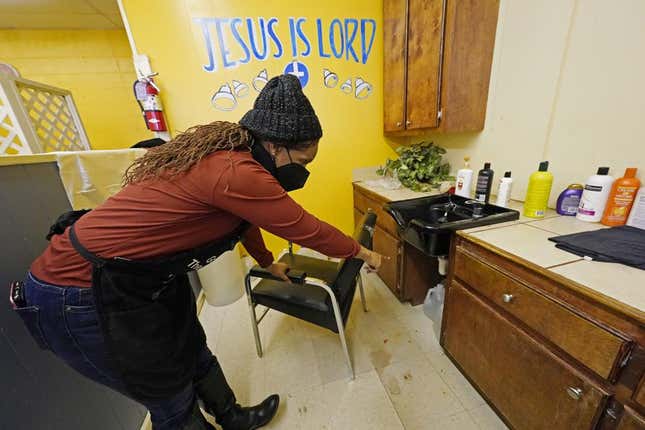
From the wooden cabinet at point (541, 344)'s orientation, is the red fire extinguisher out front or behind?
out front

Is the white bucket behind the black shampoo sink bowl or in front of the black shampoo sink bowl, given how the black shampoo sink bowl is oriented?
in front

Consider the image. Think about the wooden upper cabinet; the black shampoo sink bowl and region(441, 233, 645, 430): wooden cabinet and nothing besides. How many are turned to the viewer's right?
0

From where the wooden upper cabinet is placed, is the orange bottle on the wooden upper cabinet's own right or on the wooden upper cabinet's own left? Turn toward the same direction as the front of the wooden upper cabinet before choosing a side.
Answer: on the wooden upper cabinet's own left

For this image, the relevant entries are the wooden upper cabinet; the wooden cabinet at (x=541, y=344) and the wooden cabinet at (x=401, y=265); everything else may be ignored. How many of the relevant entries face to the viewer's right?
0

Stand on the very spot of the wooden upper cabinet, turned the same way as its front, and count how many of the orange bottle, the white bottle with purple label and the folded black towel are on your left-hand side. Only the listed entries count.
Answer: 3

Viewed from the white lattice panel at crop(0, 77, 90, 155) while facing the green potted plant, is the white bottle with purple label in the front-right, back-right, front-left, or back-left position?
front-right

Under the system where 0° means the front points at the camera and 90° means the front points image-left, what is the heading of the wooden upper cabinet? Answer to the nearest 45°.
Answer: approximately 45°

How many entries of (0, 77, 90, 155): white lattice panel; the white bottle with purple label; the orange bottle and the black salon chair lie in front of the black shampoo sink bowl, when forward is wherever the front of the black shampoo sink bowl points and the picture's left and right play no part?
2

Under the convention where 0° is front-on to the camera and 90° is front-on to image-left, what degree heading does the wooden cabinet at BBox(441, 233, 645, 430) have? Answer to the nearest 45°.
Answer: approximately 45°

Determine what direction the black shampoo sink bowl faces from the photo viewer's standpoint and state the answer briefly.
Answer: facing the viewer and to the left of the viewer

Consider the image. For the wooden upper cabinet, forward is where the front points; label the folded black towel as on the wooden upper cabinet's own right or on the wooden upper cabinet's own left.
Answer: on the wooden upper cabinet's own left

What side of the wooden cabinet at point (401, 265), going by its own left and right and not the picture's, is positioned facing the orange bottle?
left

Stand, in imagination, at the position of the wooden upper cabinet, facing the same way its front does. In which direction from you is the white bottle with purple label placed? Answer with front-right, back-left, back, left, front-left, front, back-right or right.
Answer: left

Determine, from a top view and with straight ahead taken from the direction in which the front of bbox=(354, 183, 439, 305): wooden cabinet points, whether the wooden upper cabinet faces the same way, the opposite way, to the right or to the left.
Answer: the same way
